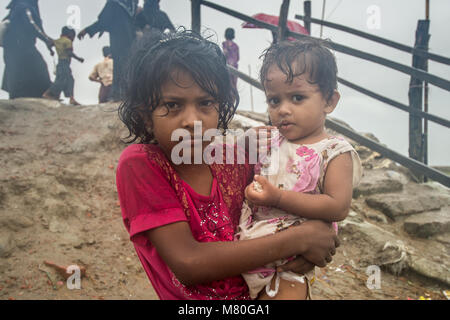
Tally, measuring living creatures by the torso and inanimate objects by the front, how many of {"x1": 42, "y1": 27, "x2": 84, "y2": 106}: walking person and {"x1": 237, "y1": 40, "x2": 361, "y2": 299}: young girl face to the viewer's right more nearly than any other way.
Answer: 1

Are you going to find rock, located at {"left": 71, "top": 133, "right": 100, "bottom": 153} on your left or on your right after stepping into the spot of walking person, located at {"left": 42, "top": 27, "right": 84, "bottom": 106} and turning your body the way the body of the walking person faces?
on your right

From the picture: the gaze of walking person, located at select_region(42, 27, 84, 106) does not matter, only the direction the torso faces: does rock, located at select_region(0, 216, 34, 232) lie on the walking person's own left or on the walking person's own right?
on the walking person's own right

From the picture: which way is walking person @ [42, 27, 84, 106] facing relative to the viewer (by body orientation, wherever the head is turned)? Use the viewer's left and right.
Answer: facing to the right of the viewer

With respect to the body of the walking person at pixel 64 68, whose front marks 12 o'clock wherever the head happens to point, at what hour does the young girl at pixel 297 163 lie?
The young girl is roughly at 3 o'clock from the walking person.

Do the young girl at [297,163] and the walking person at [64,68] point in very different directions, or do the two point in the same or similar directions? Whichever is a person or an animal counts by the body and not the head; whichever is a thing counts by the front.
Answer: very different directions

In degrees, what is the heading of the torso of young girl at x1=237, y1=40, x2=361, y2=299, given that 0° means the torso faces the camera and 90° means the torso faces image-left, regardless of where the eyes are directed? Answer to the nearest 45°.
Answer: approximately 45°
